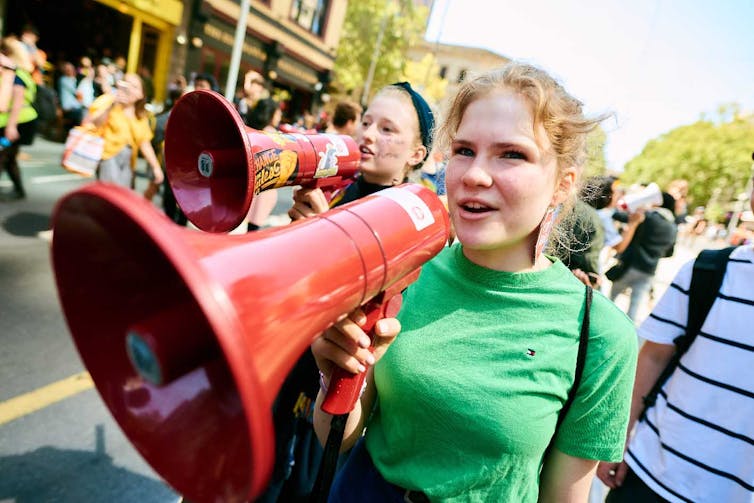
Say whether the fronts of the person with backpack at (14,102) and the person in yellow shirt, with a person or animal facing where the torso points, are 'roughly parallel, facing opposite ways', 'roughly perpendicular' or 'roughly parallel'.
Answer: roughly perpendicular

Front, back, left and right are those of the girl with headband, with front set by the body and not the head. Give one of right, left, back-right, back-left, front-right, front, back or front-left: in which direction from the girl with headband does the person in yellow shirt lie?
right

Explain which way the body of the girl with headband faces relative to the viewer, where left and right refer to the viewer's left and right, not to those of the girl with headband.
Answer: facing the viewer and to the left of the viewer

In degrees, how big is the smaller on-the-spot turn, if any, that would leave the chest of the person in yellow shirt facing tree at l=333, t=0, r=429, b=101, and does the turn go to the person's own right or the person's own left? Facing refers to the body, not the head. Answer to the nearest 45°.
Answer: approximately 135° to the person's own left

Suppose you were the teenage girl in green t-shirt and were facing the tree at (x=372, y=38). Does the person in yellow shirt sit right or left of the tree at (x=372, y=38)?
left

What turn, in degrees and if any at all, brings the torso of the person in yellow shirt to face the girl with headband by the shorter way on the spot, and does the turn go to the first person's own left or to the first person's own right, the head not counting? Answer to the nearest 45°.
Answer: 0° — they already face them

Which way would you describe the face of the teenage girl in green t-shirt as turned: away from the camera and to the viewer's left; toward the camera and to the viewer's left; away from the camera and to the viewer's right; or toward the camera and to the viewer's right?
toward the camera and to the viewer's left

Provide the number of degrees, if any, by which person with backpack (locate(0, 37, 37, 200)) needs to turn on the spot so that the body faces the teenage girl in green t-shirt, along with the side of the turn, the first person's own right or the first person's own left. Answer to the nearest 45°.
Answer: approximately 90° to the first person's own left

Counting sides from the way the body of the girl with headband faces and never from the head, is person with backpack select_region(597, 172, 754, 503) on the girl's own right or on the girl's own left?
on the girl's own left

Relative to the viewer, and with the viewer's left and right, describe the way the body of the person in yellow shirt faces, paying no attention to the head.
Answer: facing the viewer

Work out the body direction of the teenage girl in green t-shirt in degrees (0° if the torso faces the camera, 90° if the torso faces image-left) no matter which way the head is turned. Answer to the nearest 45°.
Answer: approximately 45°
